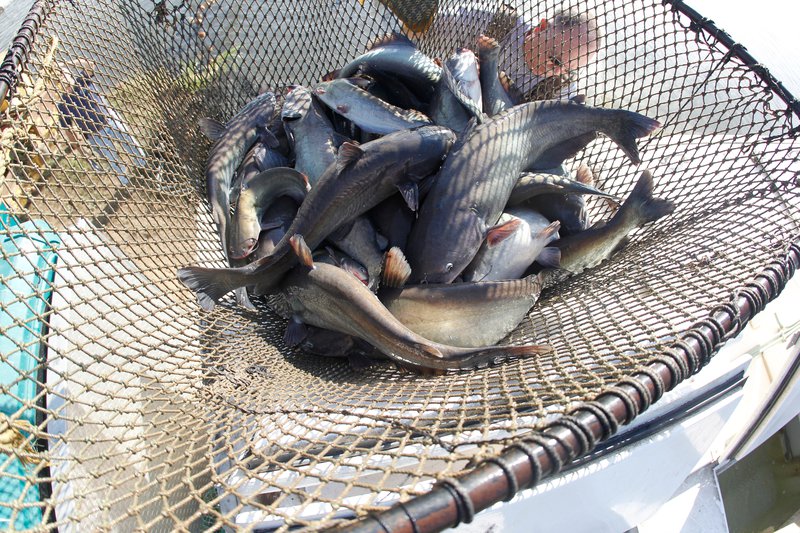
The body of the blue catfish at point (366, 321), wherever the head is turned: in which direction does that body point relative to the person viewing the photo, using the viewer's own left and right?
facing to the left of the viewer

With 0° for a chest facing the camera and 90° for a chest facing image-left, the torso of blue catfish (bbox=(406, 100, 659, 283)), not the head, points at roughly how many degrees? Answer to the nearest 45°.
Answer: approximately 45°

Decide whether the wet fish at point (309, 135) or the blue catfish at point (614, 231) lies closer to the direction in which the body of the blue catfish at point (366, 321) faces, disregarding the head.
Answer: the wet fish

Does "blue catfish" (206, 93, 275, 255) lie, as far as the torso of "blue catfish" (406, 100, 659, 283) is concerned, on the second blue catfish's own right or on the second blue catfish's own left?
on the second blue catfish's own right

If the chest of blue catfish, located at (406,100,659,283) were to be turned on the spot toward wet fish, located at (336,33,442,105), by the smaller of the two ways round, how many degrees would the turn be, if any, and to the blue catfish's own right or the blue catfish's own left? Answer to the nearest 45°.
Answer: approximately 90° to the blue catfish's own right
